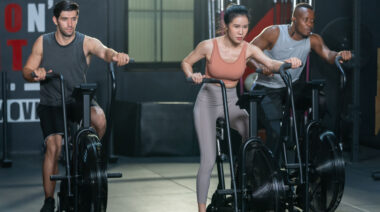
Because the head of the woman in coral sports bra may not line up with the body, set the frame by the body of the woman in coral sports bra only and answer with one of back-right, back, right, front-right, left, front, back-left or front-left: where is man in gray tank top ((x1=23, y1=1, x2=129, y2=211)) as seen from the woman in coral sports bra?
back-right

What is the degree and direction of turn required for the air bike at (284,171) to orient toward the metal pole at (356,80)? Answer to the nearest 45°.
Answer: approximately 135° to its left

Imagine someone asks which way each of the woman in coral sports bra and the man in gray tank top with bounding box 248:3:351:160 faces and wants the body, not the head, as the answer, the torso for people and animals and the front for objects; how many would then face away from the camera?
0

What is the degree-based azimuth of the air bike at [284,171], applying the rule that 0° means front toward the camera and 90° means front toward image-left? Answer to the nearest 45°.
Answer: approximately 315°

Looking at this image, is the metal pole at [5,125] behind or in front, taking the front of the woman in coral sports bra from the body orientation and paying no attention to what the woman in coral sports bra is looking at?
behind

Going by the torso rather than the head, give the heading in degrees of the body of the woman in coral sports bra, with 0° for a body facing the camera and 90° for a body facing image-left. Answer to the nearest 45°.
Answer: approximately 315°

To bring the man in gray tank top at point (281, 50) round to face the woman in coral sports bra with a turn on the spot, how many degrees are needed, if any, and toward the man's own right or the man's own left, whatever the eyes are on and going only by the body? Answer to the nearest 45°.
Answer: approximately 90° to the man's own right

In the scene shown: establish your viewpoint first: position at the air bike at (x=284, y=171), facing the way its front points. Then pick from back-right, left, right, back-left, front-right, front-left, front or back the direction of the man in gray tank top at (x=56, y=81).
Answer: back-right

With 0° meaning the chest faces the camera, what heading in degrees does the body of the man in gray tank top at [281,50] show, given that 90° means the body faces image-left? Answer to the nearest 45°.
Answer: approximately 315°

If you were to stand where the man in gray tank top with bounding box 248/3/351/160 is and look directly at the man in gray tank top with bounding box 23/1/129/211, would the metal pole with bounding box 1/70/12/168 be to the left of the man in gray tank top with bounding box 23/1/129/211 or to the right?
right

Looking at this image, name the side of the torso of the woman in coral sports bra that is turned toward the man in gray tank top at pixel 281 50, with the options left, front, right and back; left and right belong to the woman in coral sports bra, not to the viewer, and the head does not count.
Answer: left
